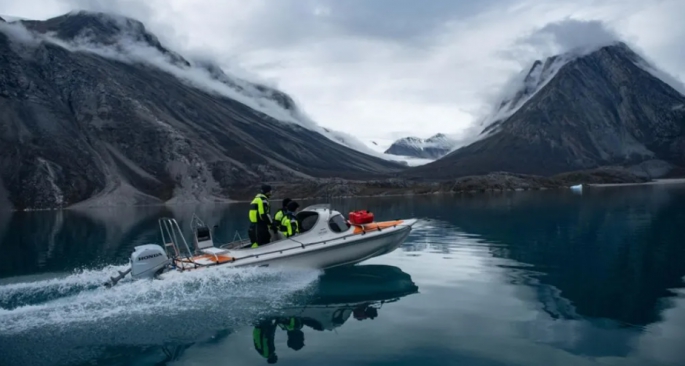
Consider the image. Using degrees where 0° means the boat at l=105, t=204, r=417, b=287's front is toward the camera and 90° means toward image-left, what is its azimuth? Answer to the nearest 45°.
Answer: approximately 270°

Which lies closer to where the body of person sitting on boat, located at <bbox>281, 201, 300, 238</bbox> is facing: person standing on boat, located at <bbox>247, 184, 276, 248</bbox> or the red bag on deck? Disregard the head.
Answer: the red bag on deck

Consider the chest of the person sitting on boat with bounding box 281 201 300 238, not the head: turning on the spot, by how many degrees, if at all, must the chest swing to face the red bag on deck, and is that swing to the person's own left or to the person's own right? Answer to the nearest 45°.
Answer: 0° — they already face it

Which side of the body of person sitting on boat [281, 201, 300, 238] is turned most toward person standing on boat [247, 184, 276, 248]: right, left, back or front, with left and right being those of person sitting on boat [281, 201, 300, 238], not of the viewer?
back

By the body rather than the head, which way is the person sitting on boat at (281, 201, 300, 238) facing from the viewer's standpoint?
to the viewer's right
